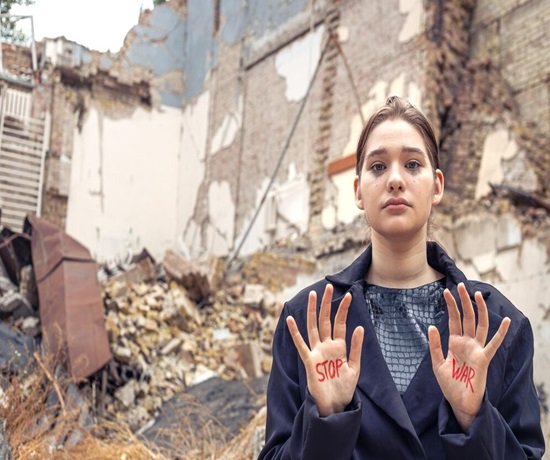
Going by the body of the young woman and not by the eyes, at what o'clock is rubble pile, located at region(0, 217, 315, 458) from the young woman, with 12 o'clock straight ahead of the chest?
The rubble pile is roughly at 5 o'clock from the young woman.

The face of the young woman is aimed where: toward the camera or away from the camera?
toward the camera

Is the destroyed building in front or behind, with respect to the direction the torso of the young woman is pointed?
behind

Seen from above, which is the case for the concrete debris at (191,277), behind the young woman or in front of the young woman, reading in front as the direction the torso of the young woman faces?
behind

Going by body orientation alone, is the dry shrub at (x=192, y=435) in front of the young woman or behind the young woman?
behind

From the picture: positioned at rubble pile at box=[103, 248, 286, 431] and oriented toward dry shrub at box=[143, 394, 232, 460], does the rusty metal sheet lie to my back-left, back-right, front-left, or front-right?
front-right

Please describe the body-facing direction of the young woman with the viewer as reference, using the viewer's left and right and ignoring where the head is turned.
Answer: facing the viewer

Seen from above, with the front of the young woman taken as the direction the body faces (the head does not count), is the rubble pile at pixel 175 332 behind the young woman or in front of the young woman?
behind
